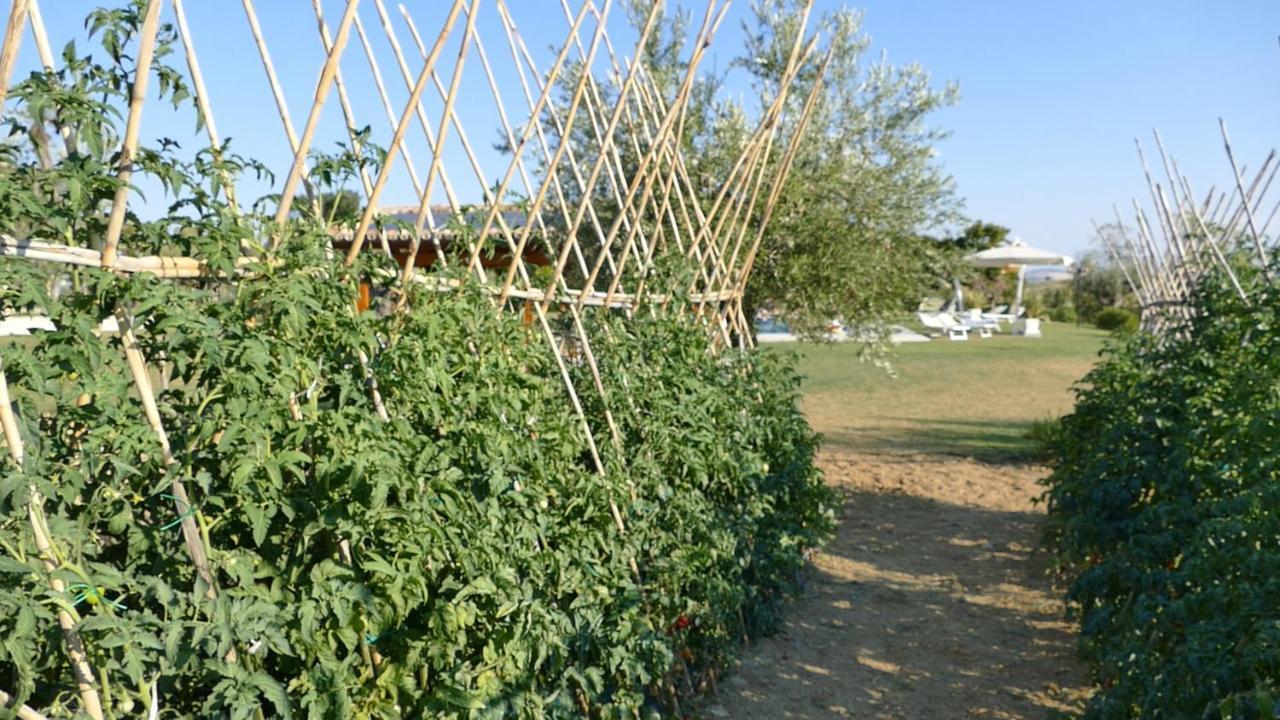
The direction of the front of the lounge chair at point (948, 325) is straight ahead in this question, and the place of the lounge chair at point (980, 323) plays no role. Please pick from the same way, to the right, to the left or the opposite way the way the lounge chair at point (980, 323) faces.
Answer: the same way

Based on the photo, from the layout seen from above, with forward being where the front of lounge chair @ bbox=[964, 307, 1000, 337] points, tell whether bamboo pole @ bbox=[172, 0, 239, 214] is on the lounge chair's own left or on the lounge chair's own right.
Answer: on the lounge chair's own right

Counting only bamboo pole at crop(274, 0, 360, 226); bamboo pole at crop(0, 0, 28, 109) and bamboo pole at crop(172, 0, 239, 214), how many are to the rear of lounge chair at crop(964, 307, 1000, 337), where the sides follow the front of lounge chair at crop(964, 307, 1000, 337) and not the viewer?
0

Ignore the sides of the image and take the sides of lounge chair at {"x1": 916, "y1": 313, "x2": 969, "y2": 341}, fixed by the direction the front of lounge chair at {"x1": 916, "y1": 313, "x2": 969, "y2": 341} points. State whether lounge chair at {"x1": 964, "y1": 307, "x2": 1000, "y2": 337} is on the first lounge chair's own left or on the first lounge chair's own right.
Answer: on the first lounge chair's own left
